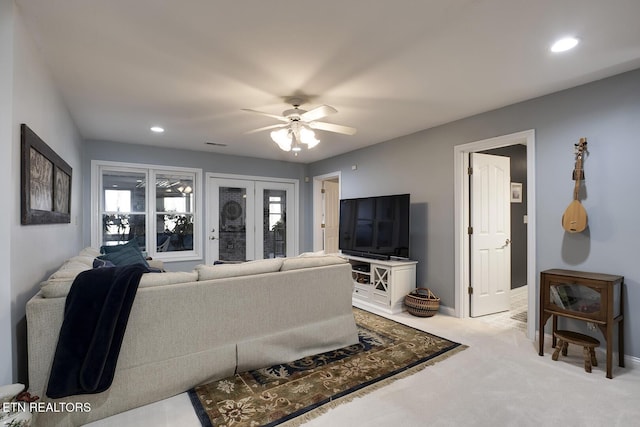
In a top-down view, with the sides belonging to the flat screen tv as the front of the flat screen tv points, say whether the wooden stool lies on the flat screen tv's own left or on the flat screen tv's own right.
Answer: on the flat screen tv's own left

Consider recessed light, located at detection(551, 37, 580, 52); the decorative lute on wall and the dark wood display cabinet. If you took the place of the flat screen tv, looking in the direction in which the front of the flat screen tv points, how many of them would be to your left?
3

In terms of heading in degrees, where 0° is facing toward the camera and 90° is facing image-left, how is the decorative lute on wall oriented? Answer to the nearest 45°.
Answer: approximately 0°

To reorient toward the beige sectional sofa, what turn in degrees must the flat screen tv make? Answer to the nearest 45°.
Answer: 0° — it already faces it

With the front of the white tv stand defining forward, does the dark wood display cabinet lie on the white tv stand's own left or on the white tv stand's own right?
on the white tv stand's own left

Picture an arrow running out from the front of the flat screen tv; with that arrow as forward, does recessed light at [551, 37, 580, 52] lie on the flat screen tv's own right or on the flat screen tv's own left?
on the flat screen tv's own left

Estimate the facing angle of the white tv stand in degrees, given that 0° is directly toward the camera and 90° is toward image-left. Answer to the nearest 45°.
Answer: approximately 45°

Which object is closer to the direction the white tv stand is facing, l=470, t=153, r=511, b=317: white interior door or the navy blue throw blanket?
the navy blue throw blanket

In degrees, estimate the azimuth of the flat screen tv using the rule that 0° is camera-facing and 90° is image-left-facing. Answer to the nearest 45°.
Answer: approximately 45°

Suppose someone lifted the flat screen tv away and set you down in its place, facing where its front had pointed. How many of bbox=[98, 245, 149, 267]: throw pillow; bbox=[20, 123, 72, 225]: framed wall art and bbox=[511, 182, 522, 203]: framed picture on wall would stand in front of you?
2

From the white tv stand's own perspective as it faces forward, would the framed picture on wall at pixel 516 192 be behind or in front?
behind
